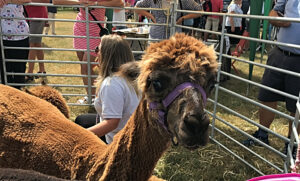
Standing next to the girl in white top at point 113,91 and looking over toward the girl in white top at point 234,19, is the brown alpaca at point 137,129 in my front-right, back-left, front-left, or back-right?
back-right

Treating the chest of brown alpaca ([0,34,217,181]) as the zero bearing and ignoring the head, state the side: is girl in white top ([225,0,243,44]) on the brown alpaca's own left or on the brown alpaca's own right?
on the brown alpaca's own left

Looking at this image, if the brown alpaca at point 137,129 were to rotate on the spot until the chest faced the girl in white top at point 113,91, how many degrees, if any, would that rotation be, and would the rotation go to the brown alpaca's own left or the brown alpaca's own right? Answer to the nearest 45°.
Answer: approximately 135° to the brown alpaca's own left
